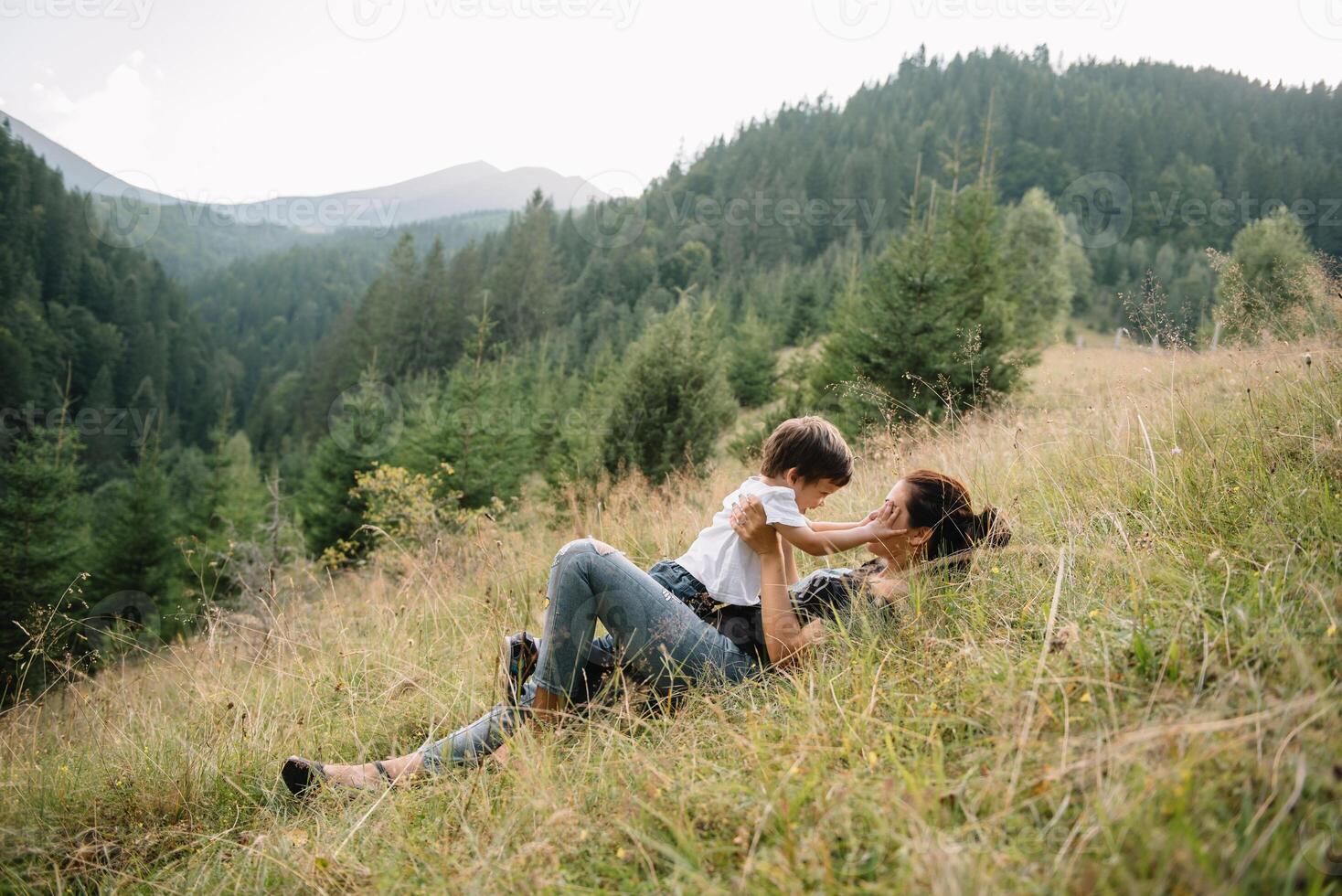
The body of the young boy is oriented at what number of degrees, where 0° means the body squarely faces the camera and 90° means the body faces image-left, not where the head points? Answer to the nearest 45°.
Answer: approximately 270°

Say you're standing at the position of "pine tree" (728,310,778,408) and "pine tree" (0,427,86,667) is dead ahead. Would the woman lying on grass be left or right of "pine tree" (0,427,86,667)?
left

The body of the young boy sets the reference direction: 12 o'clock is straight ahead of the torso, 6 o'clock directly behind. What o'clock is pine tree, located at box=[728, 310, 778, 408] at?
The pine tree is roughly at 9 o'clock from the young boy.

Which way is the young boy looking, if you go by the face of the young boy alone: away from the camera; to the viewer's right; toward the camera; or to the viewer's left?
to the viewer's right
